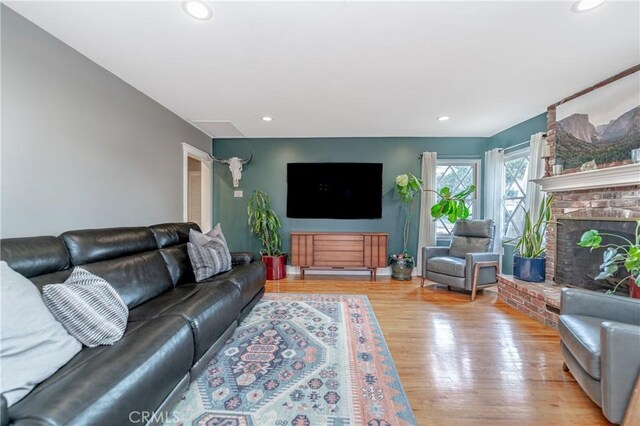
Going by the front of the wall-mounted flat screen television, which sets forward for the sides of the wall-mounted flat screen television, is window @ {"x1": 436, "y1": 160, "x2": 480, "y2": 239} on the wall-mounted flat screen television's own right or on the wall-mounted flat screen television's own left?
on the wall-mounted flat screen television's own left

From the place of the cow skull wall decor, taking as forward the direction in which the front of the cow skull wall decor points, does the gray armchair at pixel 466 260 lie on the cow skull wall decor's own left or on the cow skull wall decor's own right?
on the cow skull wall decor's own left

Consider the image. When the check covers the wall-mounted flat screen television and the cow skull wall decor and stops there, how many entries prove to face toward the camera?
2

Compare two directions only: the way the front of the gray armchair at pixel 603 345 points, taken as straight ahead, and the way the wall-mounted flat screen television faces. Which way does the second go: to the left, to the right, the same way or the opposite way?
to the left

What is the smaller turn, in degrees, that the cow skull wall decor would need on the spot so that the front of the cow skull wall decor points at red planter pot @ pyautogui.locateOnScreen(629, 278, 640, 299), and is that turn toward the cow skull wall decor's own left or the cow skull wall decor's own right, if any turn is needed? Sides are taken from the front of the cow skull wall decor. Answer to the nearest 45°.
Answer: approximately 45° to the cow skull wall decor's own left

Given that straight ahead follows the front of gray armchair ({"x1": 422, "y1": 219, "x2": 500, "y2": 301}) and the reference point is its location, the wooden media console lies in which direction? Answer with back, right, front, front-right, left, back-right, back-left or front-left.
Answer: front-right

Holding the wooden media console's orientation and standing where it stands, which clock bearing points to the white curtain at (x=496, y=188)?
The white curtain is roughly at 9 o'clock from the wooden media console.

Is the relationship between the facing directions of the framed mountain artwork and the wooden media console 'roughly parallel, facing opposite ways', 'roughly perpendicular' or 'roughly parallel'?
roughly perpendicular

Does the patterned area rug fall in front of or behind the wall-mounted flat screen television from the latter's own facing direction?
in front

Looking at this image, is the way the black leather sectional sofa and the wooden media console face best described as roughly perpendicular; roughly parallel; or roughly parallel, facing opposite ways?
roughly perpendicular

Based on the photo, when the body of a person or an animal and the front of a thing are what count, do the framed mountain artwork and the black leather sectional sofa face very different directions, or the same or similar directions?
very different directions

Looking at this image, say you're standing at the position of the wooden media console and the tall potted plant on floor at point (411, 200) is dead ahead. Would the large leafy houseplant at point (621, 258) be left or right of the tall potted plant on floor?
right

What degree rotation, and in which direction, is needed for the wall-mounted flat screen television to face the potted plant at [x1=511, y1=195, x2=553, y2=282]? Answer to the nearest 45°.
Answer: approximately 45° to its left
